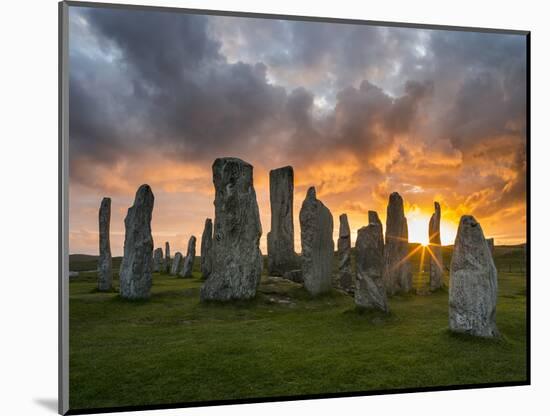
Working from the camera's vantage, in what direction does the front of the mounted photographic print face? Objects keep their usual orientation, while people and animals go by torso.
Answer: facing the viewer and to the right of the viewer
